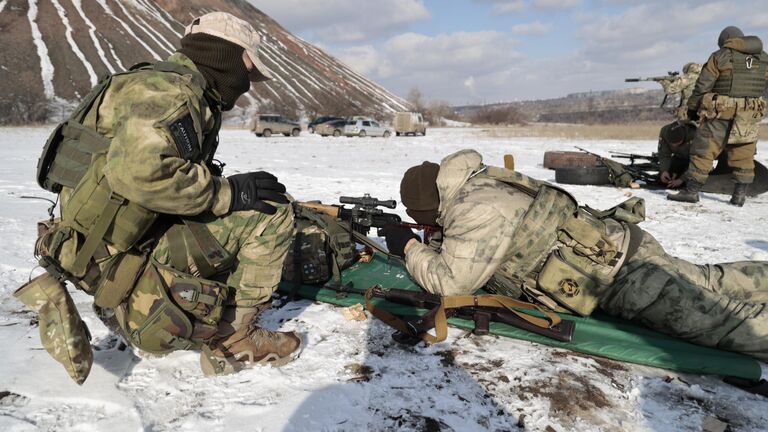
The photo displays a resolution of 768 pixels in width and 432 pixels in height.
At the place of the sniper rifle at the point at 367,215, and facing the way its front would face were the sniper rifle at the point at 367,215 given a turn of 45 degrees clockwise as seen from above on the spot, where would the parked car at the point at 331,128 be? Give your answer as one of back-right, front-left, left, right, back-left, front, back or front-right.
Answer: front-right

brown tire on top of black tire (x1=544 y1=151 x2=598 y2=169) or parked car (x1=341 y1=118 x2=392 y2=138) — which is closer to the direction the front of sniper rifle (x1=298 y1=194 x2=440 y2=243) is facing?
the parked car

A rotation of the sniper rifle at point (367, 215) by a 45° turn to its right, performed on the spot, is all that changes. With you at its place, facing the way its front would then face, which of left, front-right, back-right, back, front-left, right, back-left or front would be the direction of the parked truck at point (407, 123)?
front-right

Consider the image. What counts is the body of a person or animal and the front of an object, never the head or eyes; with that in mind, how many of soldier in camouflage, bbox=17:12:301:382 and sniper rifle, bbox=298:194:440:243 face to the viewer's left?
1

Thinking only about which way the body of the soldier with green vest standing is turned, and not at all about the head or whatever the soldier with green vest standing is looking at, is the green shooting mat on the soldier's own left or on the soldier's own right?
on the soldier's own left

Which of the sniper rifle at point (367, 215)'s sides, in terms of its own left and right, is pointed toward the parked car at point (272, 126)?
right

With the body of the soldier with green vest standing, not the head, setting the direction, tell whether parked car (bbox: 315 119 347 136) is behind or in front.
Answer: in front

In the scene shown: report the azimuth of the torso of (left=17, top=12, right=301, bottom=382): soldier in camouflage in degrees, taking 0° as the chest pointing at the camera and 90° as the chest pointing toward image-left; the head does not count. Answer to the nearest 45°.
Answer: approximately 270°

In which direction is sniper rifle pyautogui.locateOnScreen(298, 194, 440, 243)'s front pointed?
to the viewer's left

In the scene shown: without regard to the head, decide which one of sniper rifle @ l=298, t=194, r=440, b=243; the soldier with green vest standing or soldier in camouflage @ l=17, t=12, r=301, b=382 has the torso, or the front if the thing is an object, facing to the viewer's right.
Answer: the soldier in camouflage
